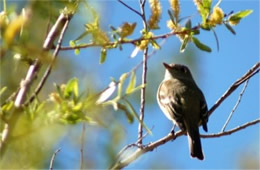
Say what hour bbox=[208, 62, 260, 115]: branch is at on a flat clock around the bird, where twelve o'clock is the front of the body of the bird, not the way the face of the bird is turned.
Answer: The branch is roughly at 4 o'clock from the bird.

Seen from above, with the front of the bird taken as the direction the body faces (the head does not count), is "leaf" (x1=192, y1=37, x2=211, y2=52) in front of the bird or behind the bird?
behind
